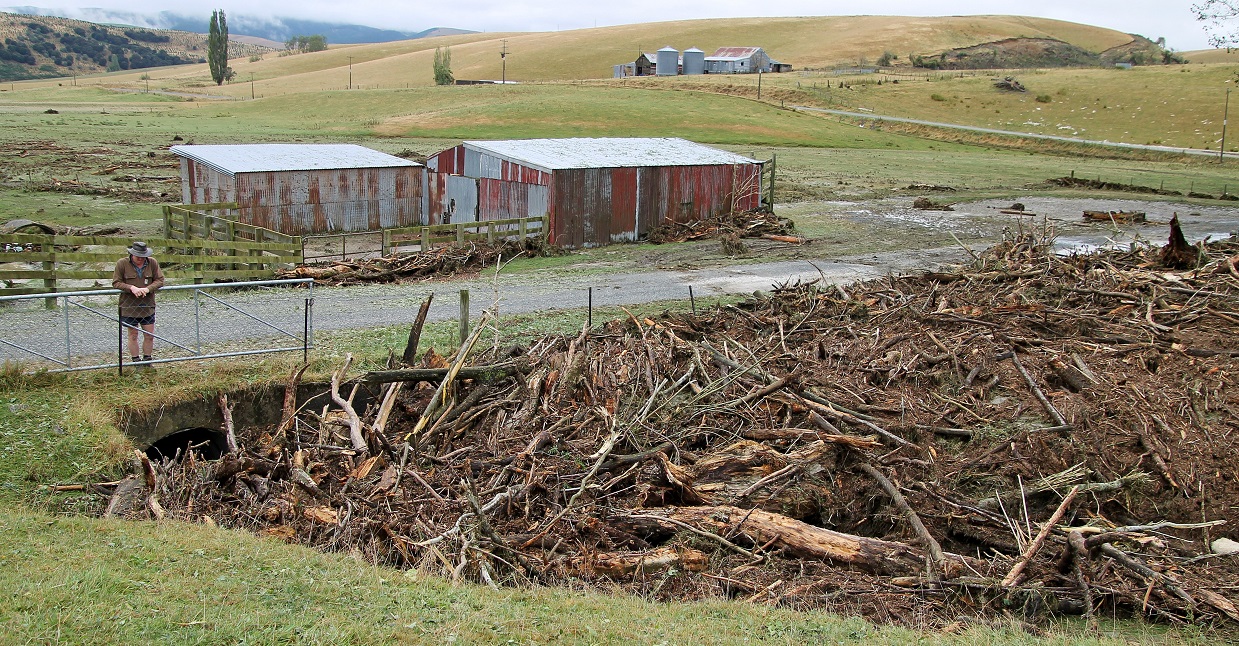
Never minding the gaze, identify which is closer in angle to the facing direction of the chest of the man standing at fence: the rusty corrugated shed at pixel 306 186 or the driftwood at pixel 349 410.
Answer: the driftwood

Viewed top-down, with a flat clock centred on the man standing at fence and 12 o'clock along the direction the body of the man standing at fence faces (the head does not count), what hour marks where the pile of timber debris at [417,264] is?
The pile of timber debris is roughly at 7 o'clock from the man standing at fence.

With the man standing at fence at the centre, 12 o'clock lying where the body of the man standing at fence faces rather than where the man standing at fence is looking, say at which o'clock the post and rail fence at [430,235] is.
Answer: The post and rail fence is roughly at 7 o'clock from the man standing at fence.

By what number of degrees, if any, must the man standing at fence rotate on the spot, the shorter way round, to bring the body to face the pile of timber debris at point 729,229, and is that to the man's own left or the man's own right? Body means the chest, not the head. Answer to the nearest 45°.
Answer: approximately 135° to the man's own left

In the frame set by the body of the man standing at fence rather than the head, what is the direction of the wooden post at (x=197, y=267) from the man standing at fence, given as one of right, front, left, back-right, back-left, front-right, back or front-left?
back

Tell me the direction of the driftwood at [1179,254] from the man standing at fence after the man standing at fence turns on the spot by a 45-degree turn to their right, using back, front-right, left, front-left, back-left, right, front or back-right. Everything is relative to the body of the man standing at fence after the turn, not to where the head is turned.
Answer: back-left

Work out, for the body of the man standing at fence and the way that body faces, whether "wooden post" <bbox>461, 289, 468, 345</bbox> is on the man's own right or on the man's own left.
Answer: on the man's own left

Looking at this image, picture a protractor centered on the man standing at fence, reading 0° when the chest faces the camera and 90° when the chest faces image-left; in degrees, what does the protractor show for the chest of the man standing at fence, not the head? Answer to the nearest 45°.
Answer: approximately 0°

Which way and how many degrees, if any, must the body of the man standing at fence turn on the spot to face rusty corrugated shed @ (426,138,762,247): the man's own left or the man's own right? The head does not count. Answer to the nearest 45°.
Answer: approximately 135° to the man's own left

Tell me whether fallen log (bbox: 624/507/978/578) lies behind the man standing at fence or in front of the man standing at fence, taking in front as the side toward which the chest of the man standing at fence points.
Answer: in front

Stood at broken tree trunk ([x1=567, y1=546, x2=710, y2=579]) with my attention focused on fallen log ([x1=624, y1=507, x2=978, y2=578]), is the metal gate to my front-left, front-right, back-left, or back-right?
back-left
